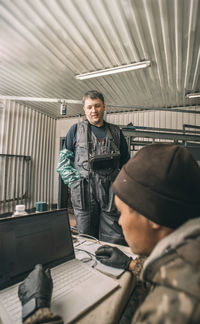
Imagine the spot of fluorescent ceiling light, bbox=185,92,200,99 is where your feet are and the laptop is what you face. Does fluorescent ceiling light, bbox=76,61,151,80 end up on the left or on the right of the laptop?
right

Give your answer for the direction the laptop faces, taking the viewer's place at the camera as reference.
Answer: facing the viewer and to the right of the viewer

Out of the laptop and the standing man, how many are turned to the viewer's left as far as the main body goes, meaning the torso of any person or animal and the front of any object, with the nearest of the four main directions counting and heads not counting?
0

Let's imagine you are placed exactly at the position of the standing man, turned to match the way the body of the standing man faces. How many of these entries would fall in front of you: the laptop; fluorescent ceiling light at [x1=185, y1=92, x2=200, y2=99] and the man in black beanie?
2

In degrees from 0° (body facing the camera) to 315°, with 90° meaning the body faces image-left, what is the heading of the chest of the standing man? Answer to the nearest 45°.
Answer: approximately 0°

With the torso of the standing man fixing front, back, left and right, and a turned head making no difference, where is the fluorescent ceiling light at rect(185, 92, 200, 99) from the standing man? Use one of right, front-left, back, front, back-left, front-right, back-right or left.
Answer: back-left

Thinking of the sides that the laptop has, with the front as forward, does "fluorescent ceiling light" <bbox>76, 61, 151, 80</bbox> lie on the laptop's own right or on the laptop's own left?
on the laptop's own left

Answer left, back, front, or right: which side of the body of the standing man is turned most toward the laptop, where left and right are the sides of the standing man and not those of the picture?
front
